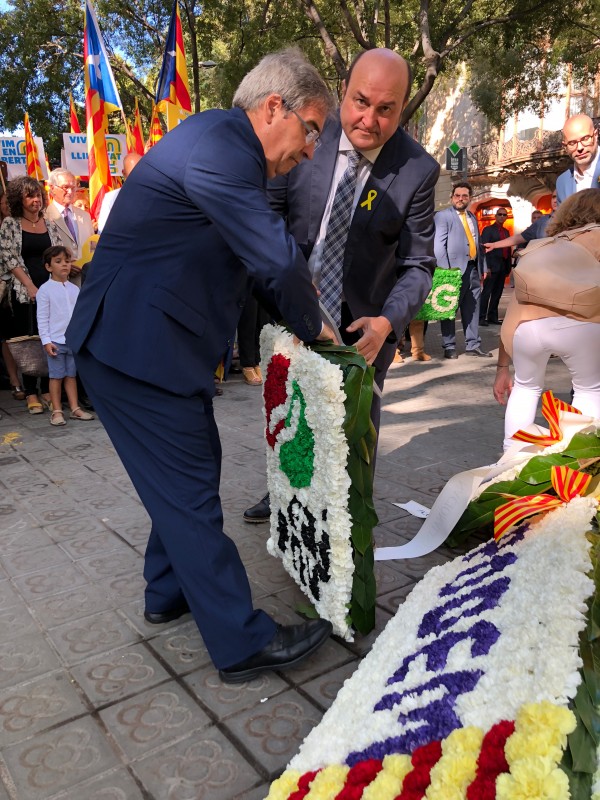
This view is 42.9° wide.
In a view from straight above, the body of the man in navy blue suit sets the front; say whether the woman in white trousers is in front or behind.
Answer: in front

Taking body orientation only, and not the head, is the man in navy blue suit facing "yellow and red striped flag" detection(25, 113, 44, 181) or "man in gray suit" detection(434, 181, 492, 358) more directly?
the man in gray suit

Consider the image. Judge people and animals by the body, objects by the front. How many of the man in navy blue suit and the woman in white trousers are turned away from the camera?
1

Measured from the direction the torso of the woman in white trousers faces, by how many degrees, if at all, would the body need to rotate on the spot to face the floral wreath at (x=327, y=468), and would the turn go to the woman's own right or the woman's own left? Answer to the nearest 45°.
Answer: approximately 135° to the woman's own left

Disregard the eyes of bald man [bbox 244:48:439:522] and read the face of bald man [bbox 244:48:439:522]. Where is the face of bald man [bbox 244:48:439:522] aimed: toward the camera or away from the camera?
toward the camera

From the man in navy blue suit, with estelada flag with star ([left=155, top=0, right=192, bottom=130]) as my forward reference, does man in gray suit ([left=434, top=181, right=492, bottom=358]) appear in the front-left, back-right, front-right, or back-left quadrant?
front-right

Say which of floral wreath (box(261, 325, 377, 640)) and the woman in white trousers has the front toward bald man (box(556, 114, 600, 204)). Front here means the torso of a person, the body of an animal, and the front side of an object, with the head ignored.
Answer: the woman in white trousers

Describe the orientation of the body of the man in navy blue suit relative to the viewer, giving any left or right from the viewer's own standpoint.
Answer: facing to the right of the viewer

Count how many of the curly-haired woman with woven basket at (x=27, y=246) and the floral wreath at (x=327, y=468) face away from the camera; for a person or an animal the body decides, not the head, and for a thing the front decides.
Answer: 0

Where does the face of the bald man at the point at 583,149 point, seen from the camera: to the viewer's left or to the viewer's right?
to the viewer's left

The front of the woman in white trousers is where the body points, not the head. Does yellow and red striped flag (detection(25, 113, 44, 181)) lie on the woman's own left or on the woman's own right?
on the woman's own left

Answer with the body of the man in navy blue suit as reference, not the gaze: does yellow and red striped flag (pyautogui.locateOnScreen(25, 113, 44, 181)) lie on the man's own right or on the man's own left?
on the man's own left

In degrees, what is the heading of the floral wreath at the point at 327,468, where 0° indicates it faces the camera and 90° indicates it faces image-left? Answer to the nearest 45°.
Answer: approximately 45°

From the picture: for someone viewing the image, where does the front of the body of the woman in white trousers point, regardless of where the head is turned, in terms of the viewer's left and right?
facing away from the viewer

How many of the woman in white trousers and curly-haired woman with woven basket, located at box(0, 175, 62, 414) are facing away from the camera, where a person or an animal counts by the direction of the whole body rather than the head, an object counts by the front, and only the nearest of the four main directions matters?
1

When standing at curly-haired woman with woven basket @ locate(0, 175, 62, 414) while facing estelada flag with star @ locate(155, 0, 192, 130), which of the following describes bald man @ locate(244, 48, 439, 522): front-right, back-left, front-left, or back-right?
back-right
